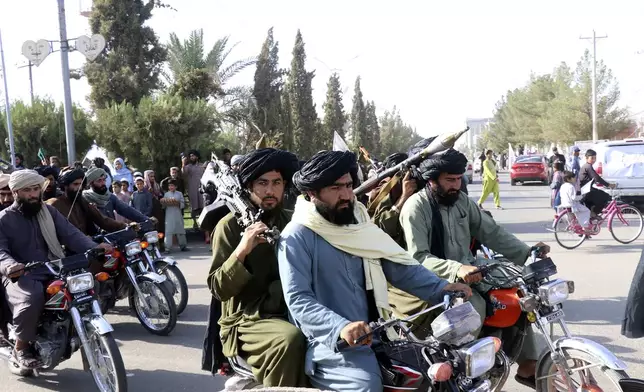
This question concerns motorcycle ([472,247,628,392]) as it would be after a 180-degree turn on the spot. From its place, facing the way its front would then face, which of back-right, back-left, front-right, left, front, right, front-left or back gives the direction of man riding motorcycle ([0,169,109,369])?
front-left

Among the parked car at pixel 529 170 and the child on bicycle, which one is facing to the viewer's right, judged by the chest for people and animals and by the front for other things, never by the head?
the child on bicycle

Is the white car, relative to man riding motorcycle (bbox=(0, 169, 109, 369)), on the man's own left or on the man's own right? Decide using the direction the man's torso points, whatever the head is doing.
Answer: on the man's own left

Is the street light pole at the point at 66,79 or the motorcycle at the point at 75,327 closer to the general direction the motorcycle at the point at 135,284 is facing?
the motorcycle

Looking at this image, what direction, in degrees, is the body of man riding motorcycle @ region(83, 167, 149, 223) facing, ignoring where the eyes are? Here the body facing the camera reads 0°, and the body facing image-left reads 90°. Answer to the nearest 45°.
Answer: approximately 315°

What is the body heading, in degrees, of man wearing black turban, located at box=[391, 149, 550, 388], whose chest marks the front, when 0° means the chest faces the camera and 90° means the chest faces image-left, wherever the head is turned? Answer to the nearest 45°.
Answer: approximately 315°

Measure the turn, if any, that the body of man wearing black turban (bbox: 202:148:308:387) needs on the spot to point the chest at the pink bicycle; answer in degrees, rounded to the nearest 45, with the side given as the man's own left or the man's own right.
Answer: approximately 90° to the man's own left

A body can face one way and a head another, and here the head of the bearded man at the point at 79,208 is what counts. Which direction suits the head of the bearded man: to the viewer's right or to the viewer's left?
to the viewer's right
